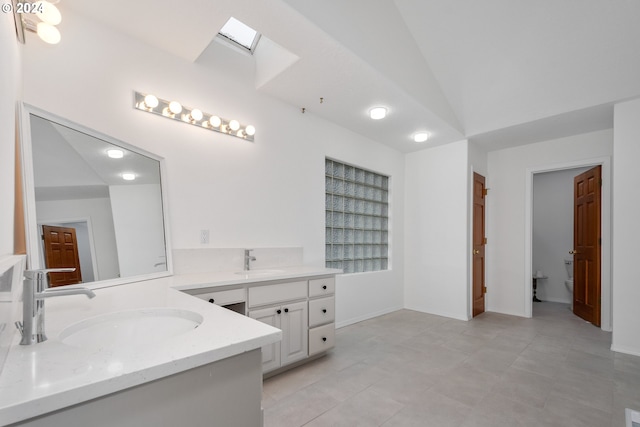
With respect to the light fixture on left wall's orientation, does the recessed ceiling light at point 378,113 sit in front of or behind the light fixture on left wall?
in front

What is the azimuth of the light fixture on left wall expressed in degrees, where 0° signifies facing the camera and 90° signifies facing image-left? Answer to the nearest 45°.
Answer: approximately 270°

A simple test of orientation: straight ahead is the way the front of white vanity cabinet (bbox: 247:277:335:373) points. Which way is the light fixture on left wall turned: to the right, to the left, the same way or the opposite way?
to the left

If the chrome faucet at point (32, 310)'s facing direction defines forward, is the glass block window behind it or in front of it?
in front

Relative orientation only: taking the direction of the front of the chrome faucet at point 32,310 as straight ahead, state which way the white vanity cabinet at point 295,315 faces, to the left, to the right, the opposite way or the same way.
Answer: to the right

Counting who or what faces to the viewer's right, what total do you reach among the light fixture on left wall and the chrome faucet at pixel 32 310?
2

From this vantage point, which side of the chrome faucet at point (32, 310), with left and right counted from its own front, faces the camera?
right

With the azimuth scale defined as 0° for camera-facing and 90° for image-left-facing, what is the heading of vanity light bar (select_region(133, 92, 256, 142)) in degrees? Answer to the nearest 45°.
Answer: approximately 315°
